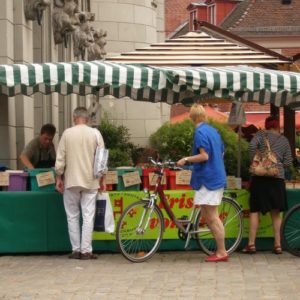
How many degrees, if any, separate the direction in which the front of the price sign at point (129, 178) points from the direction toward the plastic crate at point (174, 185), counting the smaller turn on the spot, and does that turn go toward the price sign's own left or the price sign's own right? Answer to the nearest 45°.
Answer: approximately 90° to the price sign's own left

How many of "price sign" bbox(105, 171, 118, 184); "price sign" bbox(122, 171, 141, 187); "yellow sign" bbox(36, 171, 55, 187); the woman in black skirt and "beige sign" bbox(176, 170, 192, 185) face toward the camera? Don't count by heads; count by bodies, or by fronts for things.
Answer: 4

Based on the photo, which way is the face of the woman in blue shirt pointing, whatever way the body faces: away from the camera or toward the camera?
away from the camera

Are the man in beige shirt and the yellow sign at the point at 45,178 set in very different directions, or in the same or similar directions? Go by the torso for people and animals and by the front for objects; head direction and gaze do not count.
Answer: very different directions

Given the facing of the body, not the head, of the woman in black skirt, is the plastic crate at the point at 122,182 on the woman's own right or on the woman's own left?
on the woman's own left

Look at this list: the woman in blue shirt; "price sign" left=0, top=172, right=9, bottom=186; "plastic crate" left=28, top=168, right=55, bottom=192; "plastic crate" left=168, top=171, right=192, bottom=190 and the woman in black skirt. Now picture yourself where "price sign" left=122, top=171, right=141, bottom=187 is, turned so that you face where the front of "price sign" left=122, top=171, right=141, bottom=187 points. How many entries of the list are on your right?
2

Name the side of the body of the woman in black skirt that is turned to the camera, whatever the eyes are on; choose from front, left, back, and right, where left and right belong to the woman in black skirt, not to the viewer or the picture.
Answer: back

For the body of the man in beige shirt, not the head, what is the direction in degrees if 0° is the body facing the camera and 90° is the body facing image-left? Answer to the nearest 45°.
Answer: approximately 180°

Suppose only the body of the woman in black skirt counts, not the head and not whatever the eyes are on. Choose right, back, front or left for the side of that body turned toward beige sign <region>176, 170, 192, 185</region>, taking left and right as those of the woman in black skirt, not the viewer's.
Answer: left
